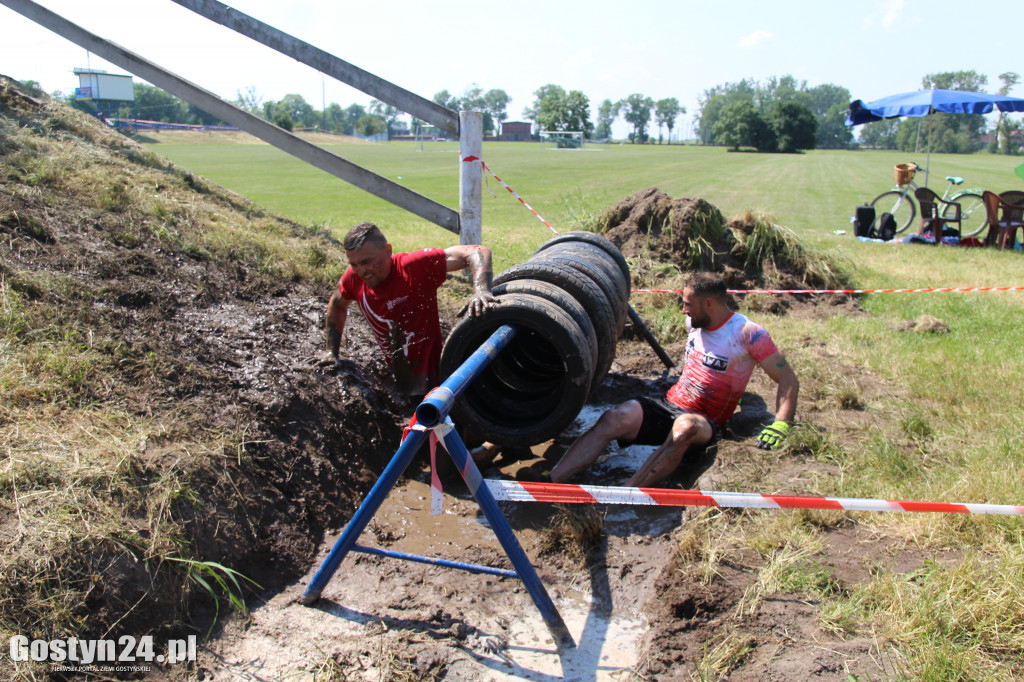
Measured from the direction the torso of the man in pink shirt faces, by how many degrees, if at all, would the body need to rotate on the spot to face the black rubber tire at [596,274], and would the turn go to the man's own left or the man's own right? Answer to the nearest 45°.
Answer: approximately 90° to the man's own right

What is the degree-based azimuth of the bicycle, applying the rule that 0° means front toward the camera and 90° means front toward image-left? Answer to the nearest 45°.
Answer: approximately 90°

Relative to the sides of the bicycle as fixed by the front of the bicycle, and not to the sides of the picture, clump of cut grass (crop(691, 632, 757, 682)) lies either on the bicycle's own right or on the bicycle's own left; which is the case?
on the bicycle's own left

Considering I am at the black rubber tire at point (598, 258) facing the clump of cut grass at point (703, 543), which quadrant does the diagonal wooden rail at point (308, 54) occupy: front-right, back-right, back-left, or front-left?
back-right

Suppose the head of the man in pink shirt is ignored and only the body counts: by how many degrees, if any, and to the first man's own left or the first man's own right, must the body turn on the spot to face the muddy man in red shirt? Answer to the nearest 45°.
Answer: approximately 45° to the first man's own right

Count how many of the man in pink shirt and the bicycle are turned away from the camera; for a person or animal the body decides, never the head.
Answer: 0

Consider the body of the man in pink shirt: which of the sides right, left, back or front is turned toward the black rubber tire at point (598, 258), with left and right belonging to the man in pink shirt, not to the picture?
right

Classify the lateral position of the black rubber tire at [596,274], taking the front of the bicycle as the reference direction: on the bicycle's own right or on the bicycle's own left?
on the bicycle's own left

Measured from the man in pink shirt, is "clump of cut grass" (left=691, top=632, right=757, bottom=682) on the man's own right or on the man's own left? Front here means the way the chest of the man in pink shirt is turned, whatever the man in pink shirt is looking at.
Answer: on the man's own left

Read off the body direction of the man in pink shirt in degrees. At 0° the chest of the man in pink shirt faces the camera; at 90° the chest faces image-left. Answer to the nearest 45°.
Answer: approximately 45°

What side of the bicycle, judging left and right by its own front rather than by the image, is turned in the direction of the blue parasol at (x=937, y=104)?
right

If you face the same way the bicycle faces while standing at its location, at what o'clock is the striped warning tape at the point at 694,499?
The striped warning tape is roughly at 9 o'clock from the bicycle.

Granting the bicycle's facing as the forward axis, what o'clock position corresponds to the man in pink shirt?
The man in pink shirt is roughly at 9 o'clock from the bicycle.
